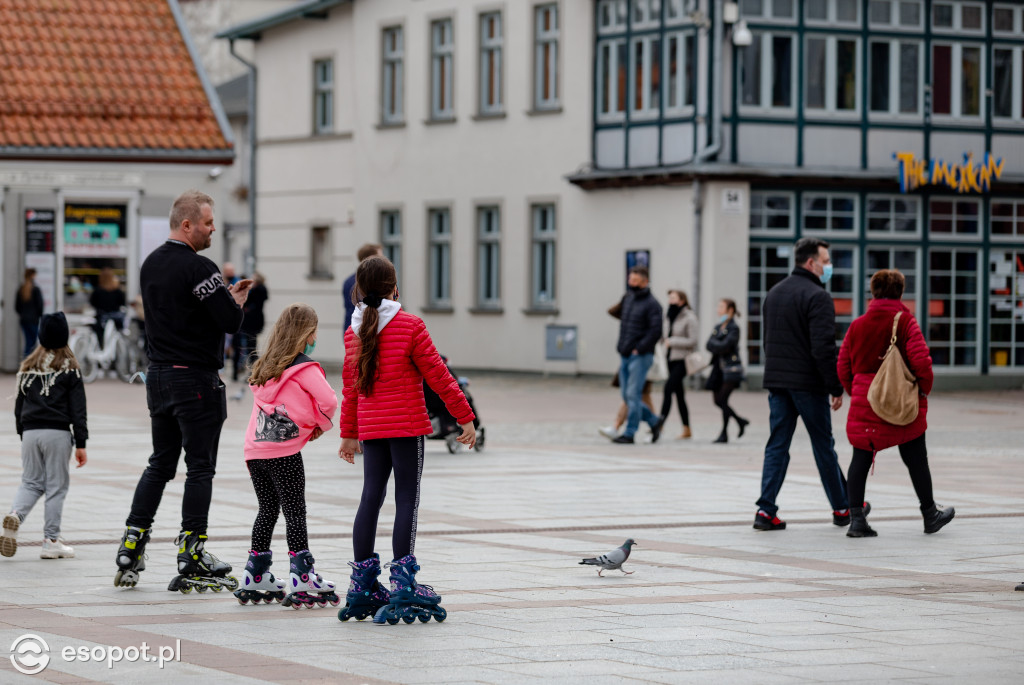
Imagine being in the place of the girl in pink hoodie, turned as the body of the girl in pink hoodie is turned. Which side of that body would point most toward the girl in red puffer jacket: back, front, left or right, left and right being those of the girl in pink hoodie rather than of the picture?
right

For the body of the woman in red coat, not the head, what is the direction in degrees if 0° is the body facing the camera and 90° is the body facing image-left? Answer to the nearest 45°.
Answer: approximately 225°

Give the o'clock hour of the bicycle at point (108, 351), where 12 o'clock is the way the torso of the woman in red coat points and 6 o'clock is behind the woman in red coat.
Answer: The bicycle is roughly at 9 o'clock from the woman in red coat.

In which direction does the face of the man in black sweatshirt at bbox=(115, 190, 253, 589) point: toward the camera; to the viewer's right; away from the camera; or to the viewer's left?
to the viewer's right

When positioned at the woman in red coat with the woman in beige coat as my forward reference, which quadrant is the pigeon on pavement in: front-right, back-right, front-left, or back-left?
back-left

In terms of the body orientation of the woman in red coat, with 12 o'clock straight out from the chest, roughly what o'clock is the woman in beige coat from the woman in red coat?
The woman in beige coat is roughly at 10 o'clock from the woman in red coat.

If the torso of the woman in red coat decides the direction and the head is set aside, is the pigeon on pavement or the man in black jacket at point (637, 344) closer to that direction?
the man in black jacket

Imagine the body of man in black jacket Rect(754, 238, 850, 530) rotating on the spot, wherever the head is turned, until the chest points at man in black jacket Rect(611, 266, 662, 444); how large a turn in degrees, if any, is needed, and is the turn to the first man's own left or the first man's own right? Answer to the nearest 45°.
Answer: approximately 45° to the first man's own left

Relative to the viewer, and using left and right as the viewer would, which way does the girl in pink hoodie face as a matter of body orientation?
facing away from the viewer and to the right of the viewer

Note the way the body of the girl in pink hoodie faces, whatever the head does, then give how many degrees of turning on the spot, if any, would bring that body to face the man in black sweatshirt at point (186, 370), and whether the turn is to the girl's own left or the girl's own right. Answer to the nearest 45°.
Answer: approximately 90° to the girl's own left
